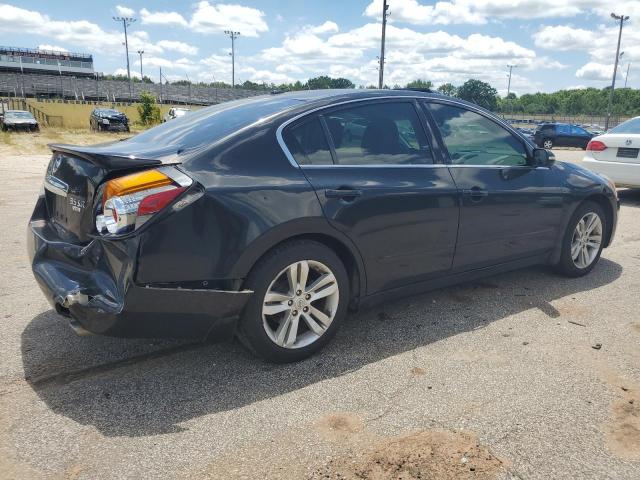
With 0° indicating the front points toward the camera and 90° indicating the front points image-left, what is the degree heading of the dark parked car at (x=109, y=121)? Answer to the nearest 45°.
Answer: approximately 315°

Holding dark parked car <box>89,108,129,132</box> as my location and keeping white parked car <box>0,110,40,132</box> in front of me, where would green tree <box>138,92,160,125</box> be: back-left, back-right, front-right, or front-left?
back-right

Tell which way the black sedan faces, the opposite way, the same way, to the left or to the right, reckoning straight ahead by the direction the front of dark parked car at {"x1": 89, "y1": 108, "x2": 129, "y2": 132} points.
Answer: to the left

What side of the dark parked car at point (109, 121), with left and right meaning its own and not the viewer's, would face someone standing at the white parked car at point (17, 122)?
right

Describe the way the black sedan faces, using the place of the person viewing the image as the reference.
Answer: facing away from the viewer and to the right of the viewer

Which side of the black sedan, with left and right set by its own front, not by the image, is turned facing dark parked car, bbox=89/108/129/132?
left

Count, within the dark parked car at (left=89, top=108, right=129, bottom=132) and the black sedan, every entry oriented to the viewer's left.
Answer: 0

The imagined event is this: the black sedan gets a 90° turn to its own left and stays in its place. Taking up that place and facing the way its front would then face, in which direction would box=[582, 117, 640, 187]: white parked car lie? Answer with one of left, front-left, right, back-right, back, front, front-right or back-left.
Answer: right

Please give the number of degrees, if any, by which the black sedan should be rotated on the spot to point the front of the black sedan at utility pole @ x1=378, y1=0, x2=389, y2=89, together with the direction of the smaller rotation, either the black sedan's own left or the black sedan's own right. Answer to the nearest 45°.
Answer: approximately 45° to the black sedan's own left

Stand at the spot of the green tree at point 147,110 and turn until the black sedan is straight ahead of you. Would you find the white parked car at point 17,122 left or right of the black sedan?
right
